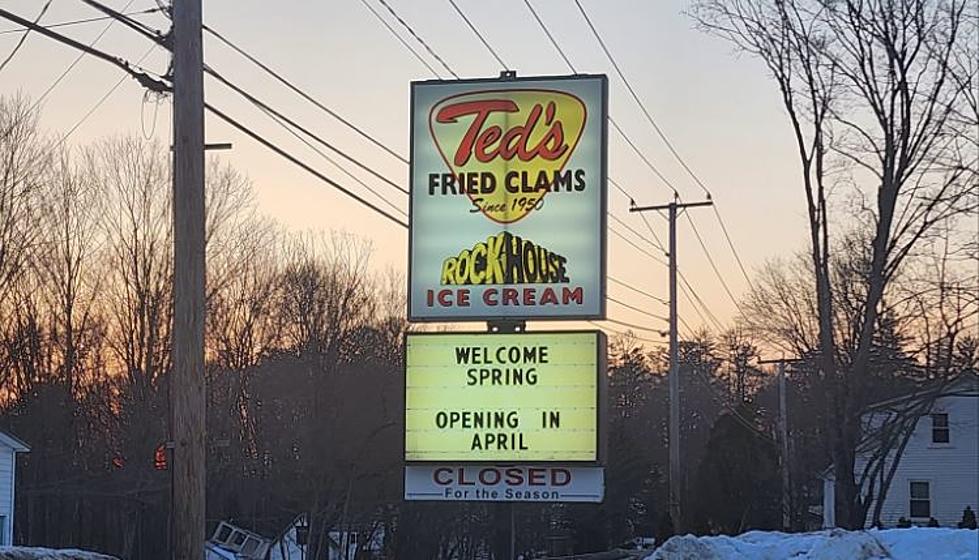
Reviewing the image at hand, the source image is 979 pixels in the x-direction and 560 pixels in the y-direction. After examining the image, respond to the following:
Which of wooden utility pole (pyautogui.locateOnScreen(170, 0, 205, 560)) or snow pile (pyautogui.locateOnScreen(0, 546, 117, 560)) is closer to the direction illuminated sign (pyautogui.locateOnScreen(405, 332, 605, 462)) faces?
the wooden utility pole

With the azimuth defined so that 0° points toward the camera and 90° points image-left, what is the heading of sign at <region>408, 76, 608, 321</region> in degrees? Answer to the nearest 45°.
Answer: approximately 0°

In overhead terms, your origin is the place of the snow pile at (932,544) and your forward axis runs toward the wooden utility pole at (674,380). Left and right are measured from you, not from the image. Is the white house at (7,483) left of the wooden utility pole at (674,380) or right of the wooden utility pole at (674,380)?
left

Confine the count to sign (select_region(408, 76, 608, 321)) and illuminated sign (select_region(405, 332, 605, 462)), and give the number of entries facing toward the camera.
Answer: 2

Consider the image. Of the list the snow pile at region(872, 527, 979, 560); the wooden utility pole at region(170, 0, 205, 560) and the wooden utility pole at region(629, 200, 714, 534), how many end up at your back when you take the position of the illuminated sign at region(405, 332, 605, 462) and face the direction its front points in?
1

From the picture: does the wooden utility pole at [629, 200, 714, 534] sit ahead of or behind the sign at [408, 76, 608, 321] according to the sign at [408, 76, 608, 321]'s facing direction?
behind

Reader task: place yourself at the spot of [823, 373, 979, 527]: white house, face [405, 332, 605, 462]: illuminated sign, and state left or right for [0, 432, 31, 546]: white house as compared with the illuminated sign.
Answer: right

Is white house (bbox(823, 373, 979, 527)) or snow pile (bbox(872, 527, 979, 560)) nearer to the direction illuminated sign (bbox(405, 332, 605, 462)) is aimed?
the snow pile
